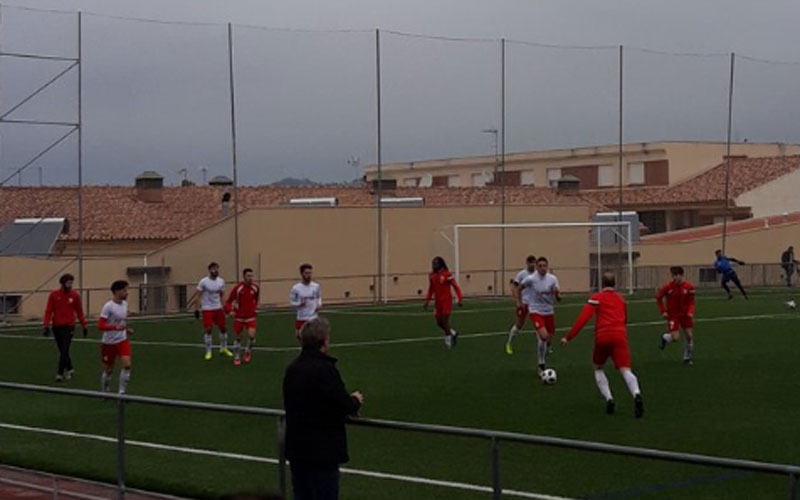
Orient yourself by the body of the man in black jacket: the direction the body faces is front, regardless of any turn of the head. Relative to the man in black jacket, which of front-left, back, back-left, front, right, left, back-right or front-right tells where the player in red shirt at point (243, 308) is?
front-left

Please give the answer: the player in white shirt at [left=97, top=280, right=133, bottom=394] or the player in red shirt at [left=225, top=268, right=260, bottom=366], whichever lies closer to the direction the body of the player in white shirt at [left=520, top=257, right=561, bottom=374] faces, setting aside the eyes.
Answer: the player in white shirt

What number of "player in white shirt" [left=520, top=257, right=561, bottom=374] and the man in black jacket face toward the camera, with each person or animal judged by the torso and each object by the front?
1

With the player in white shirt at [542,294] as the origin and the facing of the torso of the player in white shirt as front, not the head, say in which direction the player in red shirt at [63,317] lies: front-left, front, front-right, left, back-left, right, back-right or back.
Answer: right

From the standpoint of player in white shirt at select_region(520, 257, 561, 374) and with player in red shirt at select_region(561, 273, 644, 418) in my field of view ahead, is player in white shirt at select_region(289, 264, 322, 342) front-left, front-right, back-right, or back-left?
back-right

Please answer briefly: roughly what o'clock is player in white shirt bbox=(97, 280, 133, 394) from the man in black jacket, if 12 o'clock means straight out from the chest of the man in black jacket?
The player in white shirt is roughly at 10 o'clock from the man in black jacket.

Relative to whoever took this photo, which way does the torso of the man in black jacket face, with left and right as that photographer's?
facing away from the viewer and to the right of the viewer

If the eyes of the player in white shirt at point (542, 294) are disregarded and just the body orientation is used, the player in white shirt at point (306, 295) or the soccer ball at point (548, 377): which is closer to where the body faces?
the soccer ball

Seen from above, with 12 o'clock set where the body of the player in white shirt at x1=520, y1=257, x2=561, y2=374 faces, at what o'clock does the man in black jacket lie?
The man in black jacket is roughly at 12 o'clock from the player in white shirt.

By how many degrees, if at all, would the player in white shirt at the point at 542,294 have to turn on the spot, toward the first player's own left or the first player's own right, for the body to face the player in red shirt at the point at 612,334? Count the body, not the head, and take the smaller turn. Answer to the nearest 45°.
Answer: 0° — they already face them

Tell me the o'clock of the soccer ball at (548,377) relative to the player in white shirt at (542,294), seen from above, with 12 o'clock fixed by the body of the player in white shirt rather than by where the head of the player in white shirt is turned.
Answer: The soccer ball is roughly at 12 o'clock from the player in white shirt.

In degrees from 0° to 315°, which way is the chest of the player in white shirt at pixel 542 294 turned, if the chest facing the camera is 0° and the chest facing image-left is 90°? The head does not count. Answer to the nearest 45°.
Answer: approximately 0°
